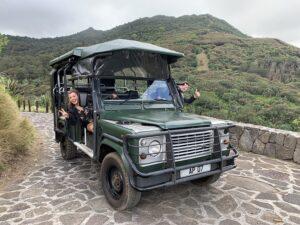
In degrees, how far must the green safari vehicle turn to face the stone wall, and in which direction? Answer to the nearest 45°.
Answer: approximately 90° to its left

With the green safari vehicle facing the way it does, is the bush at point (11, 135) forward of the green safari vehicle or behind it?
behind

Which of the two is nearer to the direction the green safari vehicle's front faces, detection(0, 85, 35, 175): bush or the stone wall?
the stone wall

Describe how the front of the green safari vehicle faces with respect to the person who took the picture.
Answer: facing the viewer and to the right of the viewer
